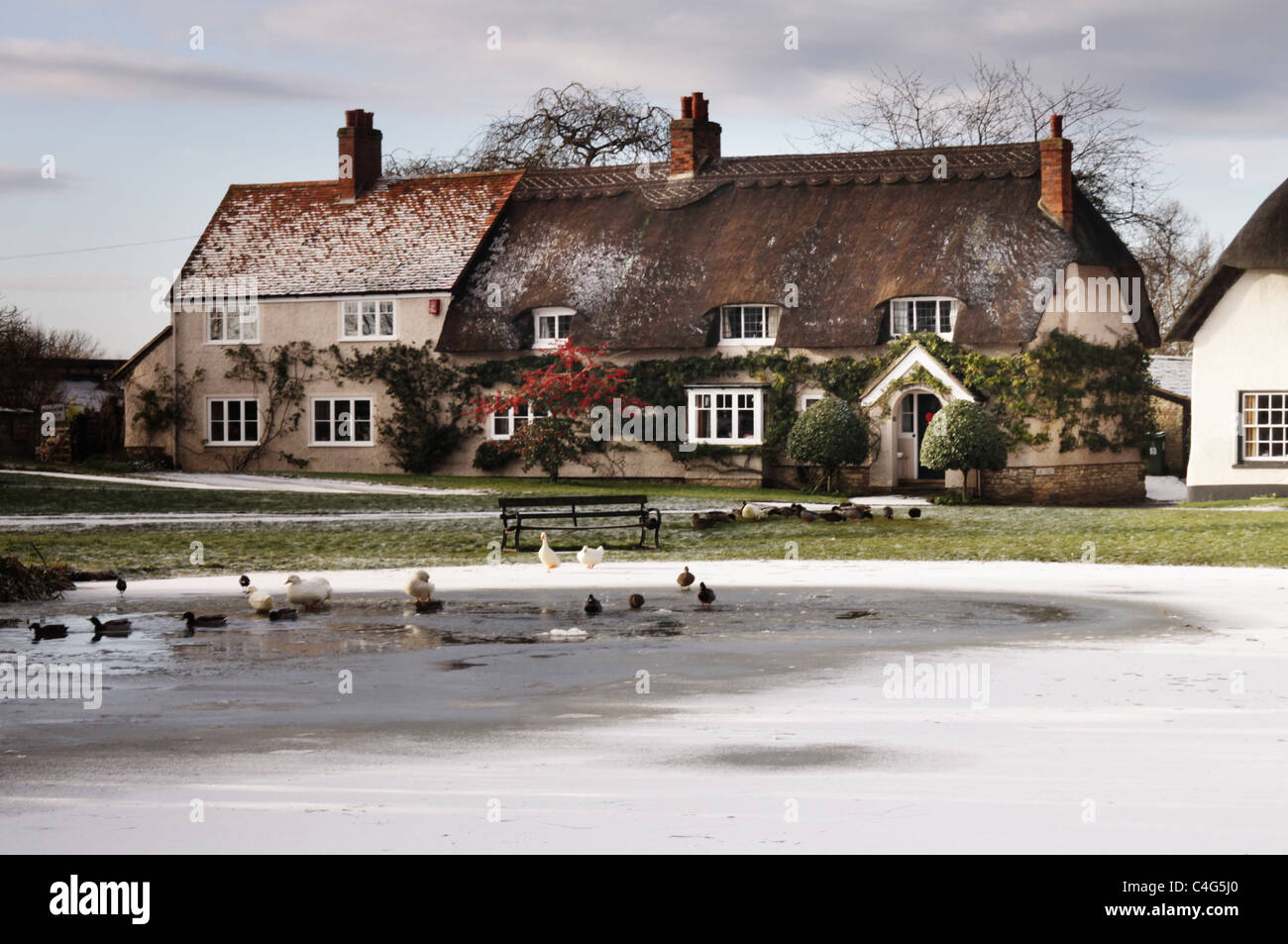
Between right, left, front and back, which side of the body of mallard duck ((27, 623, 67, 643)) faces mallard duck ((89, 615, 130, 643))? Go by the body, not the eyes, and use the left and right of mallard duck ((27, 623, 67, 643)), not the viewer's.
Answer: back

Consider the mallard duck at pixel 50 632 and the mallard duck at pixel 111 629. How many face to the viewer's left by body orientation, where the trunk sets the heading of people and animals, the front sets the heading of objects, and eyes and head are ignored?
2

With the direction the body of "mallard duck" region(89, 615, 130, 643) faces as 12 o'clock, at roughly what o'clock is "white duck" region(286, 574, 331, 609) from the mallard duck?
The white duck is roughly at 5 o'clock from the mallard duck.

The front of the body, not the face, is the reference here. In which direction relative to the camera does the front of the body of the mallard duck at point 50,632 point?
to the viewer's left

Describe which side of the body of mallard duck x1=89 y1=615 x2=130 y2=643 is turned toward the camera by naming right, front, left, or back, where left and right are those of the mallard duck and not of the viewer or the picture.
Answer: left

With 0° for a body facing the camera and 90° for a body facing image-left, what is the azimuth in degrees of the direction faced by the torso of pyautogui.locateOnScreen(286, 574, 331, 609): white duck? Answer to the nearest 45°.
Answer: approximately 90°

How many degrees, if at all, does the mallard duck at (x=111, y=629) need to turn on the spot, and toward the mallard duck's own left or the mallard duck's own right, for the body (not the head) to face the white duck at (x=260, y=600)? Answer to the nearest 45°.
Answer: approximately 135° to the mallard duck's own right

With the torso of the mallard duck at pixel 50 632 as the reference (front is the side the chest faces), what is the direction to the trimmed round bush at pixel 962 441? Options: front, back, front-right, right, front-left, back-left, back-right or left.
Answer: back-right

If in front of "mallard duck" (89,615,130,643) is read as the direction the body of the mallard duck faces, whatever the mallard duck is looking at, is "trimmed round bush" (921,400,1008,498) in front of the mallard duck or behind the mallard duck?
behind
